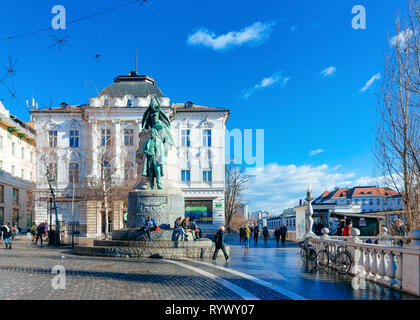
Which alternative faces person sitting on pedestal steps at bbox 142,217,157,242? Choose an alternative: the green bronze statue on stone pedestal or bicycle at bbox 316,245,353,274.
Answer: the green bronze statue on stone pedestal

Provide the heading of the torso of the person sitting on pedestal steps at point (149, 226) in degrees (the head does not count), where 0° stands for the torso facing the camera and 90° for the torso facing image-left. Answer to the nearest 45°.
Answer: approximately 0°

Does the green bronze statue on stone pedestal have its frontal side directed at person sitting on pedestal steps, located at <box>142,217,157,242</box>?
yes

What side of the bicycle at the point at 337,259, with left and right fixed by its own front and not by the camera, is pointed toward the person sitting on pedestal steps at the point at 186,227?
back

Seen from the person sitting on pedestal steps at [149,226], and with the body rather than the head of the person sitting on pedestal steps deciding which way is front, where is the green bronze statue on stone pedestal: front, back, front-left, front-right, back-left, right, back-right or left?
back

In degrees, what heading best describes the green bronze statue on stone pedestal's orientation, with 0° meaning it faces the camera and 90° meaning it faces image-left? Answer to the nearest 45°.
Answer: approximately 0°
